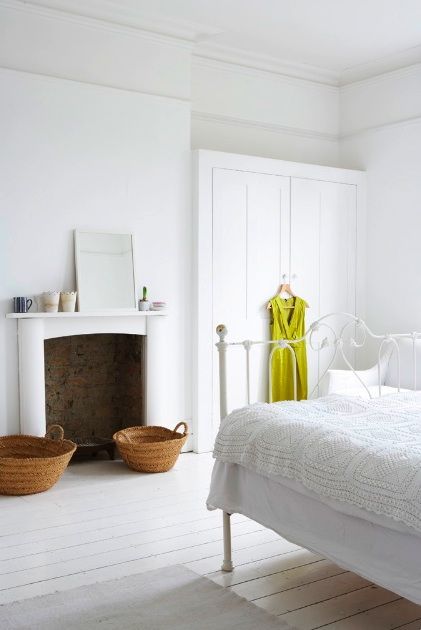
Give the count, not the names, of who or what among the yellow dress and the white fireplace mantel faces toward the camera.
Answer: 2

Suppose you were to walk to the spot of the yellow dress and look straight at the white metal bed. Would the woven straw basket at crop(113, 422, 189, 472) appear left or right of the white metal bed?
right

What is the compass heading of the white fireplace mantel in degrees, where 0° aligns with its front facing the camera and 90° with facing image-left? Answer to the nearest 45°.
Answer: approximately 0°

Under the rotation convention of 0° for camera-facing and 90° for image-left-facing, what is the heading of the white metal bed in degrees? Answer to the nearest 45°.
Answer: approximately 315°

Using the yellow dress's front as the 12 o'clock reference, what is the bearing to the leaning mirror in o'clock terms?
The leaning mirror is roughly at 2 o'clock from the yellow dress.

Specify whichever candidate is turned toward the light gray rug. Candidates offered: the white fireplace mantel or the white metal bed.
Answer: the white fireplace mantel
